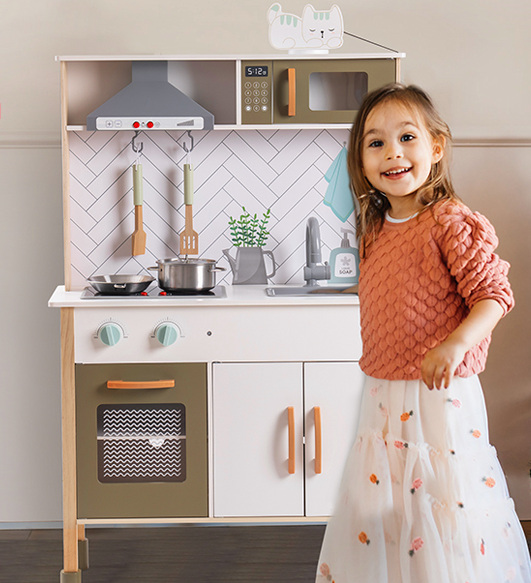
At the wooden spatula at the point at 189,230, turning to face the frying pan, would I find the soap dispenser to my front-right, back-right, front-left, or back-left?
back-left

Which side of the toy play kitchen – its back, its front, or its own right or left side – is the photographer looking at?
front

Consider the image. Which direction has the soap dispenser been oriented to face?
toward the camera

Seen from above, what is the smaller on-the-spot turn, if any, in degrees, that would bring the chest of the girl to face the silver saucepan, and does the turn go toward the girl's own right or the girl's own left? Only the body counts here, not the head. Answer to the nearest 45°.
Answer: approximately 90° to the girl's own right

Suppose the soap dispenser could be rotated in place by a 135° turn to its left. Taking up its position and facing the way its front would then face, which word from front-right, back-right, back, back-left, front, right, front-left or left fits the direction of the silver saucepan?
back

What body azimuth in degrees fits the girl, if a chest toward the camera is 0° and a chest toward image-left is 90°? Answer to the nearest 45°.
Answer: approximately 45°

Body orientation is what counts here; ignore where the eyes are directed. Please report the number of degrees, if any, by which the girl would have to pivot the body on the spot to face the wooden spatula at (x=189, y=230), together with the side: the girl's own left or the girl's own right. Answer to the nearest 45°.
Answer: approximately 90° to the girl's own right

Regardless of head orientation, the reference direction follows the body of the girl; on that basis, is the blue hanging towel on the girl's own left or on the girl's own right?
on the girl's own right
